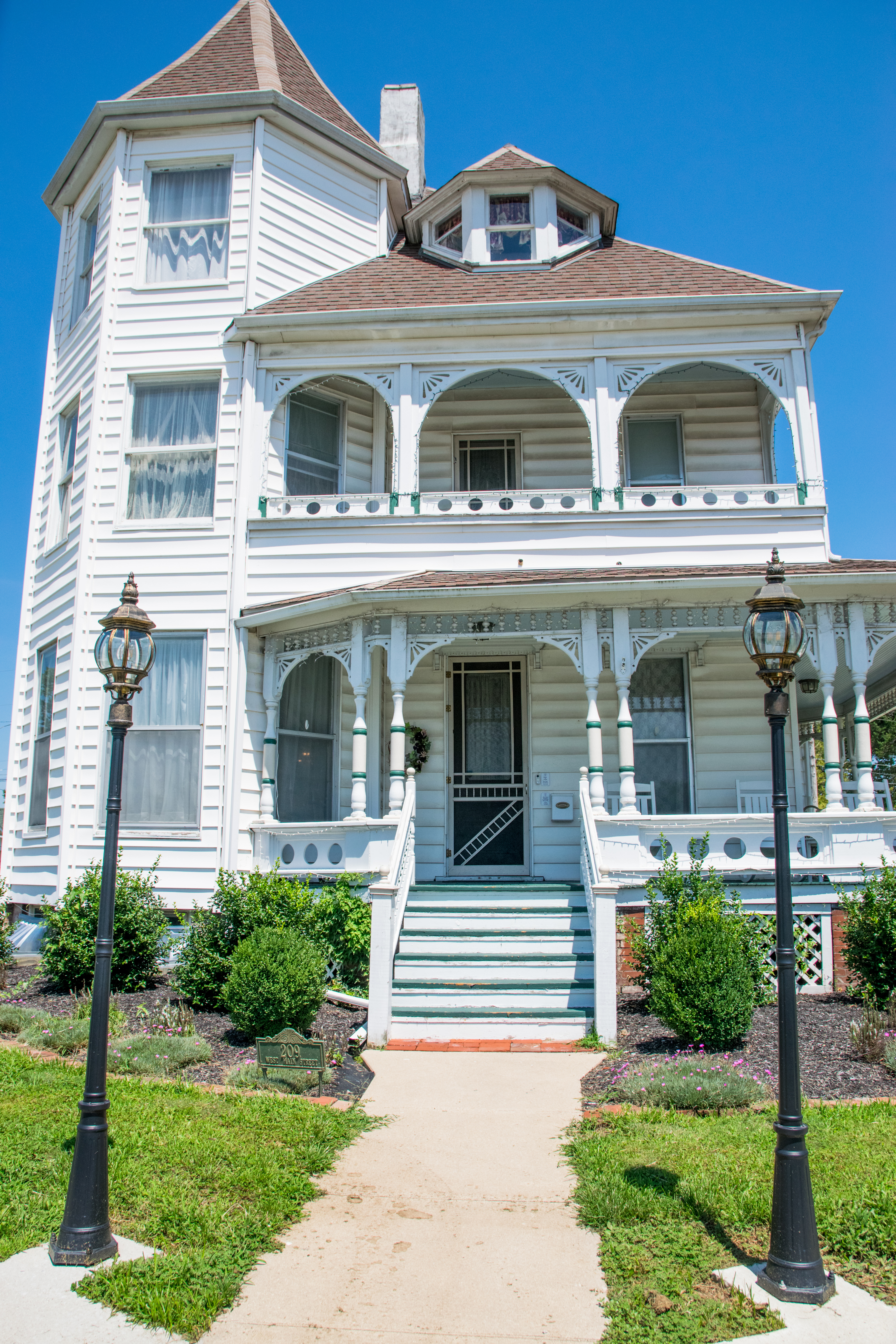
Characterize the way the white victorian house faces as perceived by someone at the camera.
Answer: facing the viewer

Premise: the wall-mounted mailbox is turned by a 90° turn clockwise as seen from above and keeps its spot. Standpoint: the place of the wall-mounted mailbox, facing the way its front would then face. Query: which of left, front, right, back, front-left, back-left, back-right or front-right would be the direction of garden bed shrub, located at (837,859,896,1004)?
back-left

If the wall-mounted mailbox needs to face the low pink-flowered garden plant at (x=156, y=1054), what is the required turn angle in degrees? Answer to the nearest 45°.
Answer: approximately 45° to its right

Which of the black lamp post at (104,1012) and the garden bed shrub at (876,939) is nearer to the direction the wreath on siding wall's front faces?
the black lamp post

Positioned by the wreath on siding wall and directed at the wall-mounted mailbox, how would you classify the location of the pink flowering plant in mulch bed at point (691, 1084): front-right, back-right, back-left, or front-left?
front-right

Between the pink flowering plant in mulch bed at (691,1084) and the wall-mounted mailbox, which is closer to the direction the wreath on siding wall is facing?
the pink flowering plant in mulch bed

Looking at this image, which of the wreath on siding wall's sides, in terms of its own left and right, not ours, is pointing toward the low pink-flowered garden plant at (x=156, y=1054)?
front

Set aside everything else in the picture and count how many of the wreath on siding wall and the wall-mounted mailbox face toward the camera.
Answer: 2

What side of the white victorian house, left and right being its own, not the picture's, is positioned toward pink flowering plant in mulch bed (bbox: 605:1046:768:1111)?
front

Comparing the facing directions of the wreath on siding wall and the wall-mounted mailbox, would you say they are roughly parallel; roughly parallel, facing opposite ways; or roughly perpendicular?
roughly parallel

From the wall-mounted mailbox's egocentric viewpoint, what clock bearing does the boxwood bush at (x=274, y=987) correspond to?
The boxwood bush is roughly at 1 o'clock from the wall-mounted mailbox.

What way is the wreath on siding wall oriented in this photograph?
toward the camera

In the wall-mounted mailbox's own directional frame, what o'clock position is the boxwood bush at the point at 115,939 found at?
The boxwood bush is roughly at 2 o'clock from the wall-mounted mailbox.
